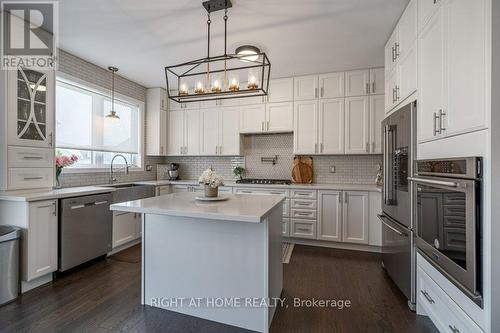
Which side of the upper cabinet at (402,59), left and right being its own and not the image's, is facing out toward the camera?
left

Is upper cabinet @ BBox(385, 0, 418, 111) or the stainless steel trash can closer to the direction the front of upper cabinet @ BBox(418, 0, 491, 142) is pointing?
the stainless steel trash can

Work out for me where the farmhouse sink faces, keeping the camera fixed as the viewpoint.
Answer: facing the viewer and to the right of the viewer

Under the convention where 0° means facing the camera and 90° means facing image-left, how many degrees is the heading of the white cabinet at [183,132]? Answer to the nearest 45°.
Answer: approximately 0°

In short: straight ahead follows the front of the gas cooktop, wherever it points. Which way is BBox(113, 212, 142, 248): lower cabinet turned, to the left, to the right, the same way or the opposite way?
to the left

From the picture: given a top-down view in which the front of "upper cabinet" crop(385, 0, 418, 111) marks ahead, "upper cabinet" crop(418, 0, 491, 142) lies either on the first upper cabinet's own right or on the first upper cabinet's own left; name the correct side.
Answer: on the first upper cabinet's own left

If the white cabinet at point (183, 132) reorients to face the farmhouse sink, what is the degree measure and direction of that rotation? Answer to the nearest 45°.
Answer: approximately 45° to its right

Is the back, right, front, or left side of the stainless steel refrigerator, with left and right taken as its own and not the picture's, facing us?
left

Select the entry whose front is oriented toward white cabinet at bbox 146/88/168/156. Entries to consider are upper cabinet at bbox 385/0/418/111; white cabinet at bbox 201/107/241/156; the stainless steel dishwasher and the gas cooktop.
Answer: the upper cabinet

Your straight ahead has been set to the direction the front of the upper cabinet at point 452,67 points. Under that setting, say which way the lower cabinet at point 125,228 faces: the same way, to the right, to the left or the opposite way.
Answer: the opposite way

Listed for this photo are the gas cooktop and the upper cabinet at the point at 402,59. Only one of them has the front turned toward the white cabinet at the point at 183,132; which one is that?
the upper cabinet

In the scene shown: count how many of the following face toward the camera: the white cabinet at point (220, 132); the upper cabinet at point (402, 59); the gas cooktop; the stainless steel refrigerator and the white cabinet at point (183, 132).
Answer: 3

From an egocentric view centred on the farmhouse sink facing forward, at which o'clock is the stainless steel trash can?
The stainless steel trash can is roughly at 3 o'clock from the farmhouse sink.

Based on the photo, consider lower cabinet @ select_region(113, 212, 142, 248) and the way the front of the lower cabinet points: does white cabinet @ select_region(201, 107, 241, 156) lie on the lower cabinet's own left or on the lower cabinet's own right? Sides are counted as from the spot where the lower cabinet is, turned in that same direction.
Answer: on the lower cabinet's own left

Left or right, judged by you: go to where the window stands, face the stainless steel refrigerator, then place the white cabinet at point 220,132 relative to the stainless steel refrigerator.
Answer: left
